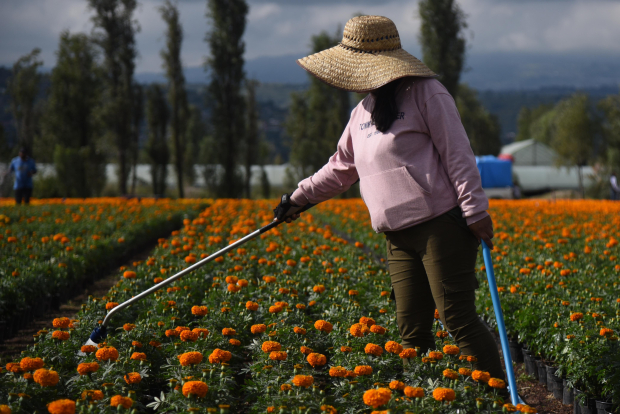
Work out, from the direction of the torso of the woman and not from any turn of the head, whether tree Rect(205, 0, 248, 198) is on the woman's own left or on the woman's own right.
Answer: on the woman's own right

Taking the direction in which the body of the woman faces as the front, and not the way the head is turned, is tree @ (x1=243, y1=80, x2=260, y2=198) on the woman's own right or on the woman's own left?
on the woman's own right

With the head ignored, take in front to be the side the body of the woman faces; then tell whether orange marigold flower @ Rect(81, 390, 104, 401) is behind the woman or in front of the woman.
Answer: in front

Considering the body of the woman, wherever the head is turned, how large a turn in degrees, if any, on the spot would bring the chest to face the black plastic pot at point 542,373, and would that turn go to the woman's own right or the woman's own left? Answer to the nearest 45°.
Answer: approximately 180°

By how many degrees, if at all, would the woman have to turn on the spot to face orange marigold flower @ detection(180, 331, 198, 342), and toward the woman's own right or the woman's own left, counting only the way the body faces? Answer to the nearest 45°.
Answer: approximately 45° to the woman's own right

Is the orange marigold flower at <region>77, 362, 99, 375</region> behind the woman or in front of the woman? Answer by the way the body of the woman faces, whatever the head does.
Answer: in front

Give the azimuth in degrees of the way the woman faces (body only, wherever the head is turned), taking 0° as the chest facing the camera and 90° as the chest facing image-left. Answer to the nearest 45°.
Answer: approximately 45°

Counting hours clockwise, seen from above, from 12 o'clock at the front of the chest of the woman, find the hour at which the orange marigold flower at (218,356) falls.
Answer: The orange marigold flower is roughly at 1 o'clock from the woman.
